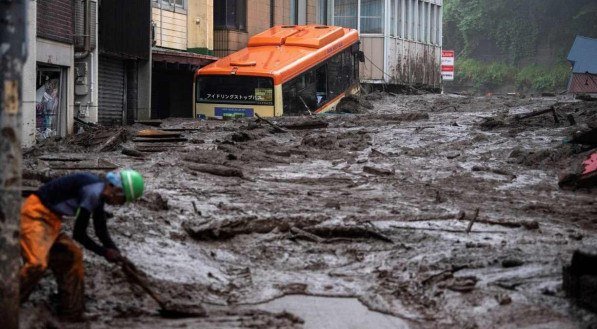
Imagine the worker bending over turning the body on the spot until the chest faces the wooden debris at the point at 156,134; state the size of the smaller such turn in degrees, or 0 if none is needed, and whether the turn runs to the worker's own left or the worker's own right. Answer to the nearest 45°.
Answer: approximately 90° to the worker's own left

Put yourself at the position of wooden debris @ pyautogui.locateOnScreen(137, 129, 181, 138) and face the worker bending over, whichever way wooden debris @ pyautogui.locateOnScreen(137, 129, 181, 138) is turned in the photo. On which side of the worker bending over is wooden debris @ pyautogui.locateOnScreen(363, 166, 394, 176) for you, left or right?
left

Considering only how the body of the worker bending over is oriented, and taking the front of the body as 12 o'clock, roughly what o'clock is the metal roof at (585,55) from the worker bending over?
The metal roof is roughly at 10 o'clock from the worker bending over.

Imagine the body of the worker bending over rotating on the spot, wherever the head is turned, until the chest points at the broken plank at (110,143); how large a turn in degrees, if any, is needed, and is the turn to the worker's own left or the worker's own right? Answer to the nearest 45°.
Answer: approximately 90° to the worker's own left

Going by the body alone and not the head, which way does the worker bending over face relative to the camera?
to the viewer's right

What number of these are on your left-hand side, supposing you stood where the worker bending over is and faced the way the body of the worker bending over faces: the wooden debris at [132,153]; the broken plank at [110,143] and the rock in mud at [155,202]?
3
